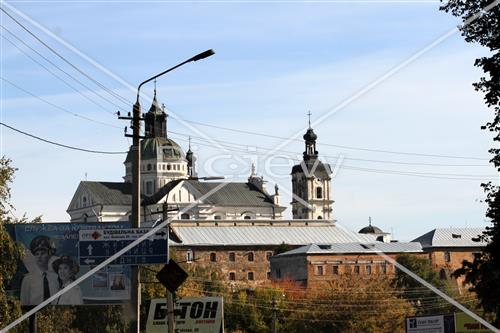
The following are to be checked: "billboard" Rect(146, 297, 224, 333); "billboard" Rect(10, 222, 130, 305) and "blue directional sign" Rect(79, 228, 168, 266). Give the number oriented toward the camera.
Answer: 3

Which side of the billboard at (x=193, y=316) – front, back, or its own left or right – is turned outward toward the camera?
front

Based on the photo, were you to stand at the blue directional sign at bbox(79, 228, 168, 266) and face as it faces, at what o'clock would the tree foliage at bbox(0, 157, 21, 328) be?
The tree foliage is roughly at 3 o'clock from the blue directional sign.

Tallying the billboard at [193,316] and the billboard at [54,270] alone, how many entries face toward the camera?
2

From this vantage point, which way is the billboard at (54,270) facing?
toward the camera
